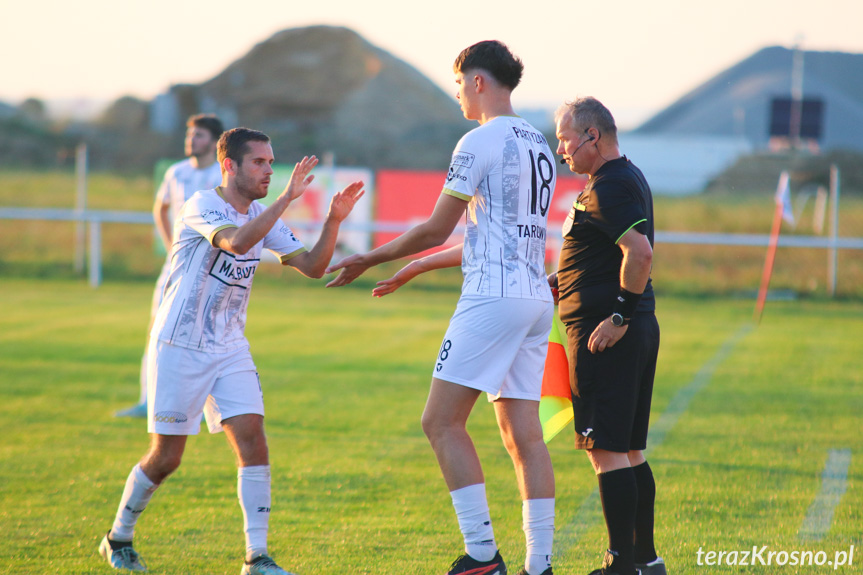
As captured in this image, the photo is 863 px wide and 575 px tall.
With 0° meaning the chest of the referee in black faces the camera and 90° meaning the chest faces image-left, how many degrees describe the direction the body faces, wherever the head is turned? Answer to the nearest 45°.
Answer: approximately 90°

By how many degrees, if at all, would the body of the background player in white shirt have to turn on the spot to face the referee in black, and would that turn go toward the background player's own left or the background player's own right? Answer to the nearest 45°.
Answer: approximately 45° to the background player's own left

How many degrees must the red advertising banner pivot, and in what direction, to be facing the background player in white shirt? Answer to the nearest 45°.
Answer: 0° — it already faces them

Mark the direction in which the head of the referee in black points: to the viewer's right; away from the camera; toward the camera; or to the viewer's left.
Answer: to the viewer's left

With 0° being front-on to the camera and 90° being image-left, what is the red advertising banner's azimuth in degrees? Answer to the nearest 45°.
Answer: approximately 0°

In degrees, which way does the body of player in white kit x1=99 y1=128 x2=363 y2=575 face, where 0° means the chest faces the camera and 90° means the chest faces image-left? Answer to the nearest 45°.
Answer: approximately 315°

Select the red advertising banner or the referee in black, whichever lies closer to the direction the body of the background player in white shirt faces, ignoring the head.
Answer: the referee in black

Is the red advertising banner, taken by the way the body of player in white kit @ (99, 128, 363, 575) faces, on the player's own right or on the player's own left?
on the player's own left

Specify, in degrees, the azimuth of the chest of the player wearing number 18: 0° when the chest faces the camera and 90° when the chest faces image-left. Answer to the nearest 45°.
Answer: approximately 135°
